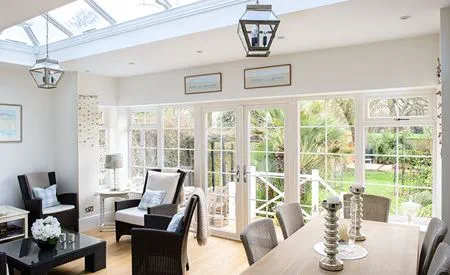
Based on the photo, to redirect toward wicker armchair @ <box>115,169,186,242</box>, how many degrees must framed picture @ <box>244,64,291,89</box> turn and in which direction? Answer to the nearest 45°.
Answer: approximately 45° to its right

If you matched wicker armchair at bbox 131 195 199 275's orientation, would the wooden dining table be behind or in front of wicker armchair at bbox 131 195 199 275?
behind

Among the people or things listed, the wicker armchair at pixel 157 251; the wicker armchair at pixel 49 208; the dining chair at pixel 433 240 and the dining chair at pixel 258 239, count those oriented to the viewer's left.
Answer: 2

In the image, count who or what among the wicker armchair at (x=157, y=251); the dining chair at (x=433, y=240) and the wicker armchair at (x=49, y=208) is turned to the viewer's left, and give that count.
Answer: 2
